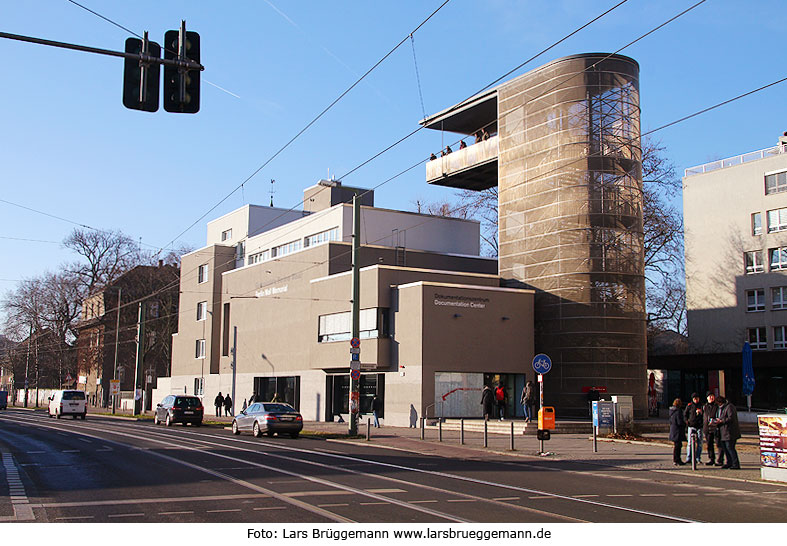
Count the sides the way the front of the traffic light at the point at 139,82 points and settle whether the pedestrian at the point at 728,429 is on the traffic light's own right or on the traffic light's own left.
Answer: on the traffic light's own right

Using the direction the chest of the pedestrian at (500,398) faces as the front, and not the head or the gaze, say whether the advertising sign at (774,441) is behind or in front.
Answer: behind

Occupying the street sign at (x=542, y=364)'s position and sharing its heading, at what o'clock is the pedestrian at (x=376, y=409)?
The pedestrian is roughly at 5 o'clock from the street sign.

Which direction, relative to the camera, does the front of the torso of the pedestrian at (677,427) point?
to the viewer's right

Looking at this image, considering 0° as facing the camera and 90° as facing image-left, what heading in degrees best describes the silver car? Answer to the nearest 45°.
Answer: approximately 135°

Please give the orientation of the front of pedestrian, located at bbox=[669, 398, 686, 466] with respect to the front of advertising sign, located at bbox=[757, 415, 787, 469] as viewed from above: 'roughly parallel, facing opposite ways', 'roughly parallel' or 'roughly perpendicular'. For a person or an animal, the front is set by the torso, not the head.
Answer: roughly perpendicular

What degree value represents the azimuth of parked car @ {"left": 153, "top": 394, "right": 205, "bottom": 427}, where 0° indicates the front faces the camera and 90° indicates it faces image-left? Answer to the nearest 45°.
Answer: approximately 135°

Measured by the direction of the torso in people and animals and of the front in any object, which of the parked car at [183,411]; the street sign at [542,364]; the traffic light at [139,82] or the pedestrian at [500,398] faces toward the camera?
the street sign

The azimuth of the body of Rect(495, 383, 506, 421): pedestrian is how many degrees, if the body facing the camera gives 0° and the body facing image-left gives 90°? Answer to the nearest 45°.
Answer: approximately 180°

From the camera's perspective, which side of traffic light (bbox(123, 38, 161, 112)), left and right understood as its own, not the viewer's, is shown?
back

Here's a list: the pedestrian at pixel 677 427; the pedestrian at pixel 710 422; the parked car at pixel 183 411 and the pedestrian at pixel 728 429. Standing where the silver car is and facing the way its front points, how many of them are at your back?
3

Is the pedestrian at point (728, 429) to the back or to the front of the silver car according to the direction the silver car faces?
to the back

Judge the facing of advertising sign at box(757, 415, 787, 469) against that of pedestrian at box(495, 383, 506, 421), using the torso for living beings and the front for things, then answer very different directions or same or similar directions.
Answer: very different directions
